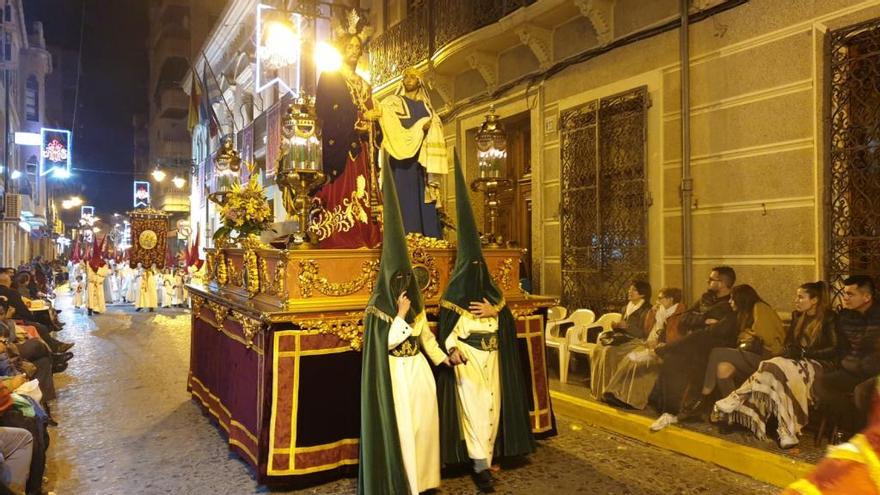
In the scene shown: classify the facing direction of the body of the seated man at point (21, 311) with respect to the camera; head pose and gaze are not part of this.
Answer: to the viewer's right

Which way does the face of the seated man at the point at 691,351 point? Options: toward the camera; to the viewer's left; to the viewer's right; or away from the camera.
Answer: to the viewer's left

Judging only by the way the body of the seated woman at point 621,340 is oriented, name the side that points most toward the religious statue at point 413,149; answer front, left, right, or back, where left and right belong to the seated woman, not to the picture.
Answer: front

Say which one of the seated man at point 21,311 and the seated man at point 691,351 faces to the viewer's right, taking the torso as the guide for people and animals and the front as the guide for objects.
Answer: the seated man at point 21,311

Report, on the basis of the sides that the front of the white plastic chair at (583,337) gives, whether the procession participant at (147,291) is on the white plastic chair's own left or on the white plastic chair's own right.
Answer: on the white plastic chair's own right

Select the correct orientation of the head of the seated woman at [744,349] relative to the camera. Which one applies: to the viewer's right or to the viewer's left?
to the viewer's left

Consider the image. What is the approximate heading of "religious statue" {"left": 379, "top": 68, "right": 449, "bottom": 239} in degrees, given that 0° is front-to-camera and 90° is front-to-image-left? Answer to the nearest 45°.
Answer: approximately 0°

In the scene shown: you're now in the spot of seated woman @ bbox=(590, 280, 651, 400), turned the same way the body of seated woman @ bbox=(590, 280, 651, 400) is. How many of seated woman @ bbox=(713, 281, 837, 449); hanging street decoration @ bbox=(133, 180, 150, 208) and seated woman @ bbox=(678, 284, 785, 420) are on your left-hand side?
2

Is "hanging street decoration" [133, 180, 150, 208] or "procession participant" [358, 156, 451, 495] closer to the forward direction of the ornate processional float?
the procession participant

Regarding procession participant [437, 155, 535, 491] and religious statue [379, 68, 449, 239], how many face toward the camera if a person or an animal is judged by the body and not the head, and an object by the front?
2

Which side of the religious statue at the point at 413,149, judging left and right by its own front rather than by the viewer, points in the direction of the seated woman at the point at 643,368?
left

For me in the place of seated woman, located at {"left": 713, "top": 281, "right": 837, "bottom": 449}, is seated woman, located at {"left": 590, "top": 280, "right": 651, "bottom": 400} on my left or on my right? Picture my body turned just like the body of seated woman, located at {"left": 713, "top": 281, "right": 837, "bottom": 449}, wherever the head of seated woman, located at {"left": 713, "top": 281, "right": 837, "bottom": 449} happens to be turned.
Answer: on my right

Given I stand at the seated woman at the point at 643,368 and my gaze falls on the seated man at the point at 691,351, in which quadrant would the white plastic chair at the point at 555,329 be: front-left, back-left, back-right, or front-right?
back-left
